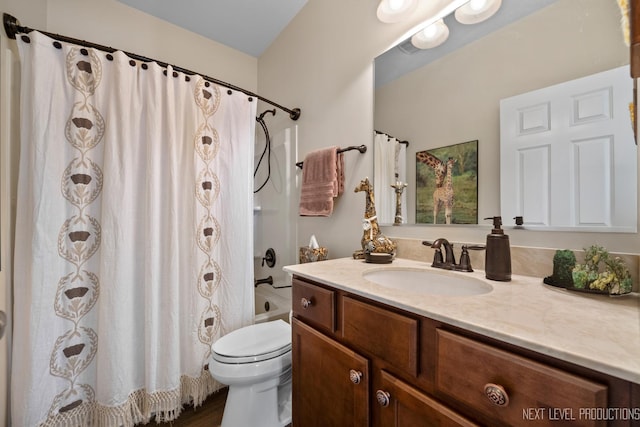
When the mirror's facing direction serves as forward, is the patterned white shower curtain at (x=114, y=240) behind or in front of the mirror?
in front

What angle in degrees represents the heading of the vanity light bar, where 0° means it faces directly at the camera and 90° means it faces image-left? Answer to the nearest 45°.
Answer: approximately 45°

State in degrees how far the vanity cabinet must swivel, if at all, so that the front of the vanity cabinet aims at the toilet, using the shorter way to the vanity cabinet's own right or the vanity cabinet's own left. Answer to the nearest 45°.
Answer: approximately 45° to the vanity cabinet's own right
